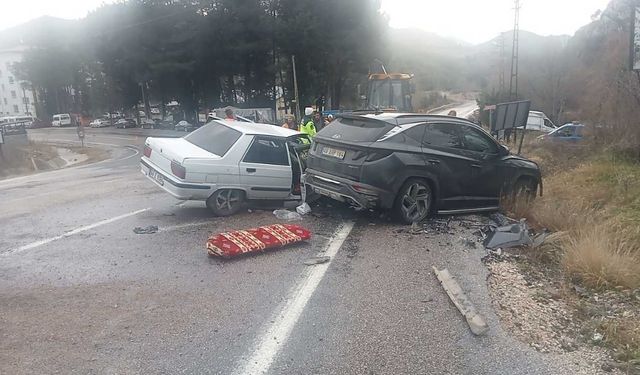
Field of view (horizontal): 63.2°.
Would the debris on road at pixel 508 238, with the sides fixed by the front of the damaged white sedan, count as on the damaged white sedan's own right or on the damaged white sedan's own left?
on the damaged white sedan's own right

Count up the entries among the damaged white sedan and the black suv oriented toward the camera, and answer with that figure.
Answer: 0

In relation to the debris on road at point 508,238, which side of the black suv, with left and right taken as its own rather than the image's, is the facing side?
right

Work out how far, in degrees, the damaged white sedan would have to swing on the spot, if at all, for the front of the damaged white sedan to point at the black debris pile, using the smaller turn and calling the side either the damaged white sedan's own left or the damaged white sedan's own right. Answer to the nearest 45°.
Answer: approximately 90° to the damaged white sedan's own right

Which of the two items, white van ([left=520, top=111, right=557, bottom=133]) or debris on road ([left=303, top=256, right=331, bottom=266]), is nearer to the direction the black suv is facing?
the white van

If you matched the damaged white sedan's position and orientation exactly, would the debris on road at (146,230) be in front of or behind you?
behind

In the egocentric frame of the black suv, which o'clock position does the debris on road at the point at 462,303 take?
The debris on road is roughly at 4 o'clock from the black suv.

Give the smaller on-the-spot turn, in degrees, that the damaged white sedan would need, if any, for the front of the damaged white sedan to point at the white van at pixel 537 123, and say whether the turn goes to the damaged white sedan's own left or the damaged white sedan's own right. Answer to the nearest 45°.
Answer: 0° — it already faces it

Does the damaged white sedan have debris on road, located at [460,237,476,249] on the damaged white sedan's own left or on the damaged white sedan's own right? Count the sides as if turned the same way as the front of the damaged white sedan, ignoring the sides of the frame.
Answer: on the damaged white sedan's own right

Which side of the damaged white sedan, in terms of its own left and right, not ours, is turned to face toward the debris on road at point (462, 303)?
right

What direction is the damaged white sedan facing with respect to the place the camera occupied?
facing away from the viewer and to the right of the viewer

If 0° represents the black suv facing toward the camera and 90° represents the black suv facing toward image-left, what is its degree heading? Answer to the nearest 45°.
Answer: approximately 225°
